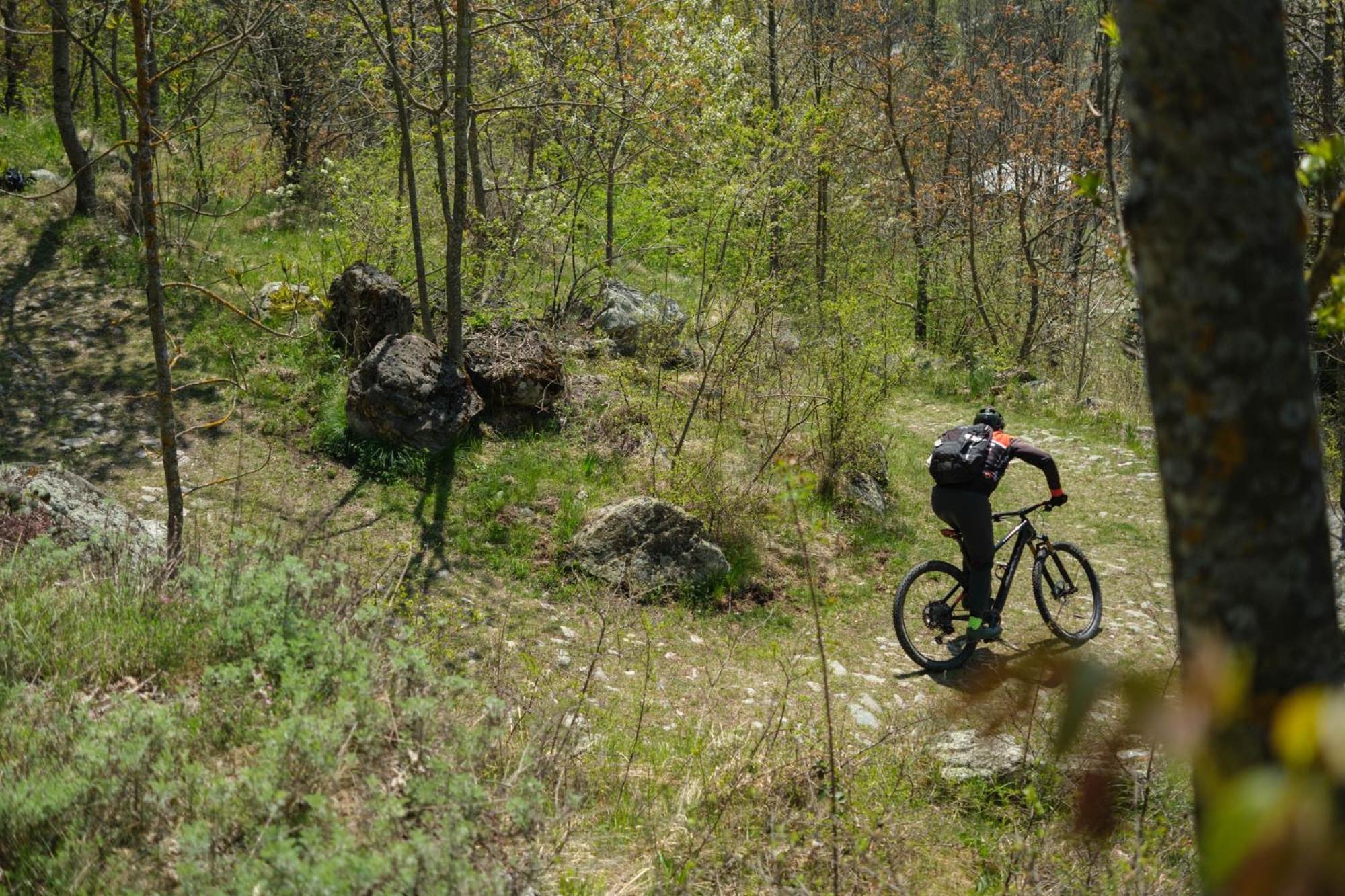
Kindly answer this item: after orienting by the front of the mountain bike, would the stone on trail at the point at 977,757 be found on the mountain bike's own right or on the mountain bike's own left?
on the mountain bike's own right

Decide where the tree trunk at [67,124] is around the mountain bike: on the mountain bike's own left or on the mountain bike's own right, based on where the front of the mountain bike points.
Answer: on the mountain bike's own left

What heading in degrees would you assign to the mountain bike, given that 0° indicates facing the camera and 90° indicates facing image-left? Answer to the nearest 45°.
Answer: approximately 225°

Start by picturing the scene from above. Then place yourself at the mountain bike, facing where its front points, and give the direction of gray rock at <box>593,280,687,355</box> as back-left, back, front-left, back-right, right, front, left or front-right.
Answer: left

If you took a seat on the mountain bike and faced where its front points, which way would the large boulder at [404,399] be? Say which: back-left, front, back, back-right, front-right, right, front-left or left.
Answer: back-left

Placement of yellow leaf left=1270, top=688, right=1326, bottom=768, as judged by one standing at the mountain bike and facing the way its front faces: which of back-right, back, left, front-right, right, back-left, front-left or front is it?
back-right

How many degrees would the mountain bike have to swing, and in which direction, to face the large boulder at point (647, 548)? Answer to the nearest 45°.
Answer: approximately 135° to its left

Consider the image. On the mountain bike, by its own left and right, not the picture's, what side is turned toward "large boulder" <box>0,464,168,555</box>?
back

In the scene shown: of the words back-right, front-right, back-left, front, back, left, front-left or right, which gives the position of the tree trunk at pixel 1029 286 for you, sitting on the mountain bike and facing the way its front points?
front-left
